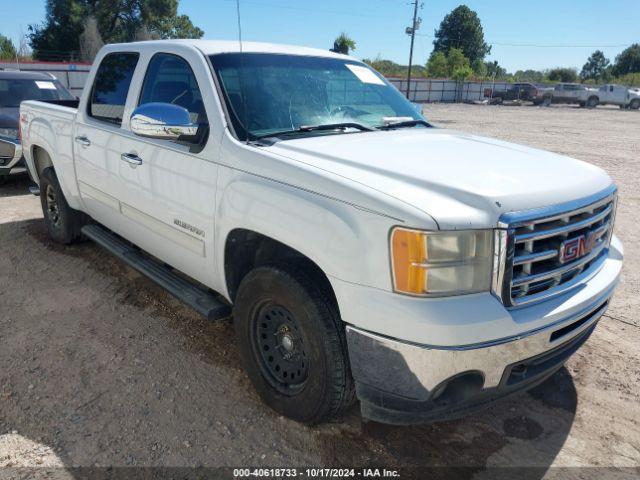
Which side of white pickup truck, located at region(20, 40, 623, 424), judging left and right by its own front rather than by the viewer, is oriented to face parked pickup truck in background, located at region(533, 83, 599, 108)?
left

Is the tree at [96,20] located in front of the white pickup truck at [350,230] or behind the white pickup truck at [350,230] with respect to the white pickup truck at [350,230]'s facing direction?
behind

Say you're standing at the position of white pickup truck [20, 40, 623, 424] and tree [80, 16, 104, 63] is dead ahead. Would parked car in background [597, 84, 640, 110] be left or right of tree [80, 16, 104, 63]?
right

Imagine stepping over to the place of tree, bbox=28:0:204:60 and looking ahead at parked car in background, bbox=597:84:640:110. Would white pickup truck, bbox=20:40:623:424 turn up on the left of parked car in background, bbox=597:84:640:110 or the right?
right

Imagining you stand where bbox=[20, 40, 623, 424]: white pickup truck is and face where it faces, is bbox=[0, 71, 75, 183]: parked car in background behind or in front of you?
behind

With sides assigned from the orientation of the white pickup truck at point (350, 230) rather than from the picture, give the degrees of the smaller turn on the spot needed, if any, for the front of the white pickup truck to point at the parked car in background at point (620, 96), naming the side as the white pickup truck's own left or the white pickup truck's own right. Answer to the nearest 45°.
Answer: approximately 90° to the white pickup truck's own left

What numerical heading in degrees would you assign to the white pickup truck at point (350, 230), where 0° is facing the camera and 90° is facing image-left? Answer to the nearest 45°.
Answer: approximately 315°
